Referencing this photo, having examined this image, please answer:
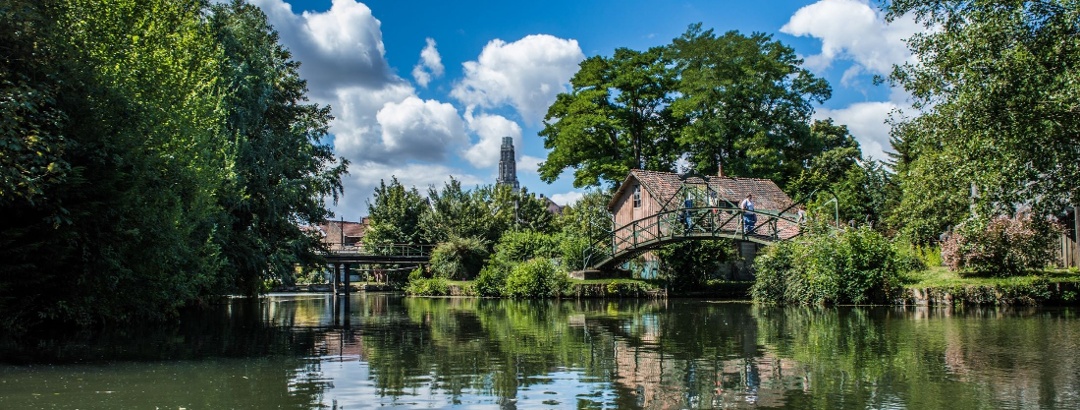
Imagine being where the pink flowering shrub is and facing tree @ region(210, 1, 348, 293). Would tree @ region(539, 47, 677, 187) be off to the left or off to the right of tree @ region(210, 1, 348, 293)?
right

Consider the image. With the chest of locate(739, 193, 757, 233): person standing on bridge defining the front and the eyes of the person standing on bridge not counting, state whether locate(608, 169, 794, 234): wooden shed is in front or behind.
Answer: behind

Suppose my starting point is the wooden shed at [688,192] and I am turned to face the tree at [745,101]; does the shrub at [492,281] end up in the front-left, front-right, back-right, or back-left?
back-left

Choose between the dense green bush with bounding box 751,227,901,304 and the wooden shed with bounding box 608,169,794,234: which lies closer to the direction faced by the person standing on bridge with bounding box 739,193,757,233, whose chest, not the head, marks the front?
the dense green bush

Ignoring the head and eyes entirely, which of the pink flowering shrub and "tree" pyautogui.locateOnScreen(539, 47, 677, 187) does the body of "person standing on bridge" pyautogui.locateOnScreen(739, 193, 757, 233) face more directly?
the pink flowering shrub

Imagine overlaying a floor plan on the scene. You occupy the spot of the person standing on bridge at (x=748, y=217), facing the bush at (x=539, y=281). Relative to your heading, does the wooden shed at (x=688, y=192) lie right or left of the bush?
right

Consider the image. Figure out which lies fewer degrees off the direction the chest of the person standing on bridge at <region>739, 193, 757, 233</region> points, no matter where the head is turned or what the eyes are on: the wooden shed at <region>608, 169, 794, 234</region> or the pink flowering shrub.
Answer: the pink flowering shrub

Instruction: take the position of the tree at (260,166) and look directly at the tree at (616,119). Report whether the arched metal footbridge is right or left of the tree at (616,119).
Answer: right

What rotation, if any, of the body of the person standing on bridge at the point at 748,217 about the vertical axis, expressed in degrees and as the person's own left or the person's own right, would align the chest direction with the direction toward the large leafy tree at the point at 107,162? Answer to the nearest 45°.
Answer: approximately 45° to the person's own right

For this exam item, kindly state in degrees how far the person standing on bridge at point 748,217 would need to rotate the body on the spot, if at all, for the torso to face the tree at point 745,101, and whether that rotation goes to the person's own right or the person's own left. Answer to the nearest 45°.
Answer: approximately 180°

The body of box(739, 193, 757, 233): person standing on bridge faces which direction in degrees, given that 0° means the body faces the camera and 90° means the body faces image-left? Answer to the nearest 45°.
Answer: approximately 0°

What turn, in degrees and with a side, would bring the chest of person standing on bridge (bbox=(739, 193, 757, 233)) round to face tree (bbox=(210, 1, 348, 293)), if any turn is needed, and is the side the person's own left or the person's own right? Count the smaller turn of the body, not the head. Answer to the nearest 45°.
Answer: approximately 90° to the person's own right
